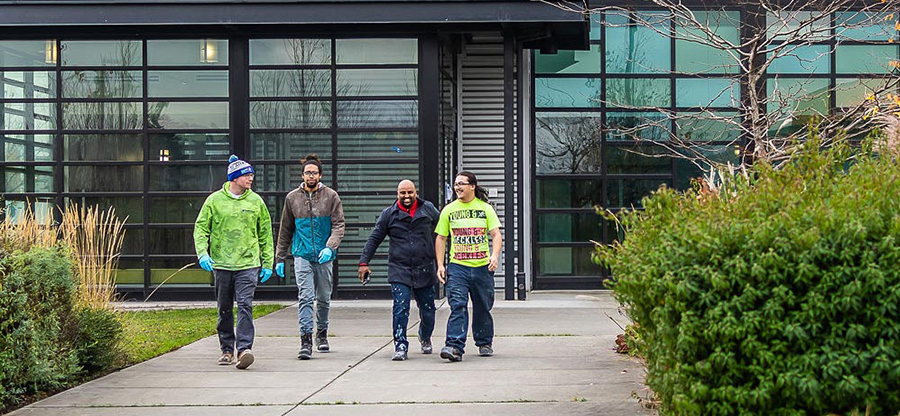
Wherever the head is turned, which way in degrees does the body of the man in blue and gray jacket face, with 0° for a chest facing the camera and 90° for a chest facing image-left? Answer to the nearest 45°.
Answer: approximately 0°

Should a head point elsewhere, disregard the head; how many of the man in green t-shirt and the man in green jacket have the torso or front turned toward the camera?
2

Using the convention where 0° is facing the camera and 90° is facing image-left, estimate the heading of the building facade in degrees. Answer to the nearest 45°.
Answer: approximately 0°

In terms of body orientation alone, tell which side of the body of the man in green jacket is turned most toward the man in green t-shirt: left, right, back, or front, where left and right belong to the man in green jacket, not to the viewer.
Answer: left

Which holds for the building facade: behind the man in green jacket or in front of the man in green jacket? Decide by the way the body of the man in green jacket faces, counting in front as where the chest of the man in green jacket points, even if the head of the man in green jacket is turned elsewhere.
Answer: behind

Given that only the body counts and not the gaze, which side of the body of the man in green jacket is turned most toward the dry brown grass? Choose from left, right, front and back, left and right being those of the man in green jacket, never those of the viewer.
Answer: right

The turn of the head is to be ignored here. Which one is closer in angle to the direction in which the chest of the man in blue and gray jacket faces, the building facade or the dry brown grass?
the dry brown grass
